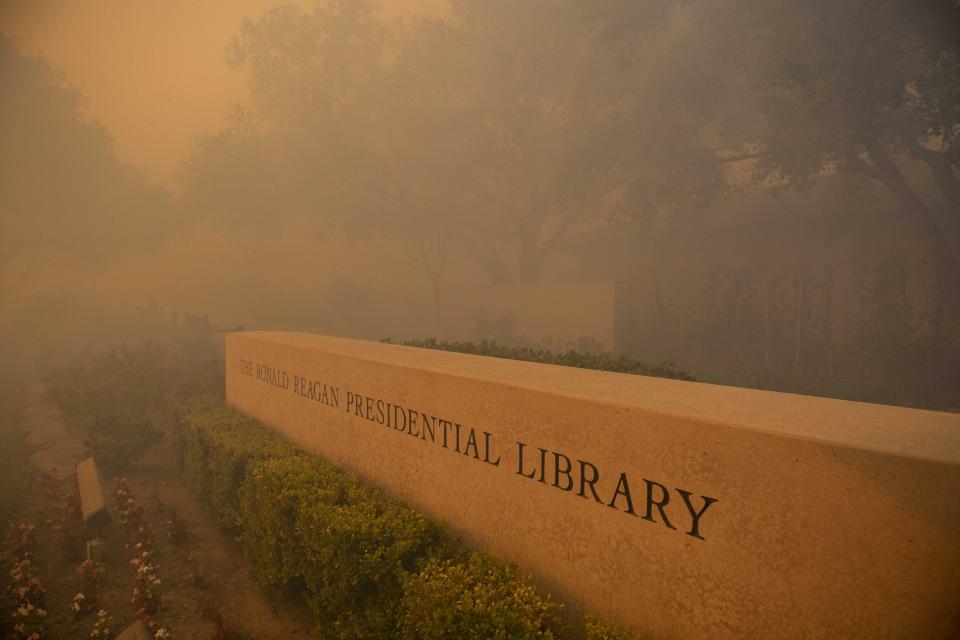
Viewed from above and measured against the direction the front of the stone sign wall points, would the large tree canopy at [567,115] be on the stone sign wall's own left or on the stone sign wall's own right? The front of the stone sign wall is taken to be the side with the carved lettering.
on the stone sign wall's own right

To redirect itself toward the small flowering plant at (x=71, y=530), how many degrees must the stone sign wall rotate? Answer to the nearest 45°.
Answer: approximately 45° to its right

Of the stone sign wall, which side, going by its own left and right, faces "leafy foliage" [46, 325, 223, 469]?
right

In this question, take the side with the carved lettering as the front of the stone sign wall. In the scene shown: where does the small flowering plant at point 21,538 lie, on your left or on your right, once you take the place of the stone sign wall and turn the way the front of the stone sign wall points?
on your right

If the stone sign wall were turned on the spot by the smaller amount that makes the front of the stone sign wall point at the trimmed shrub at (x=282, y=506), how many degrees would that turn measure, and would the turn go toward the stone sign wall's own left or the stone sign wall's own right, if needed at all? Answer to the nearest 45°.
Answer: approximately 90° to the stone sign wall's own right

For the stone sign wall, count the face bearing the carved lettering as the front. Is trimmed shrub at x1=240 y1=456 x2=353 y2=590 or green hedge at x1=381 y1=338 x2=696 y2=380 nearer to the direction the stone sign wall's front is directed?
the trimmed shrub

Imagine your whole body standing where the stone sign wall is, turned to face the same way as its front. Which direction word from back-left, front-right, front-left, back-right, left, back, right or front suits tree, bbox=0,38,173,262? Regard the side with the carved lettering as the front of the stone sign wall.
right

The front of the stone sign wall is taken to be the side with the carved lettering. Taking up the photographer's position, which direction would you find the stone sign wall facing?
facing the viewer and to the left of the viewer

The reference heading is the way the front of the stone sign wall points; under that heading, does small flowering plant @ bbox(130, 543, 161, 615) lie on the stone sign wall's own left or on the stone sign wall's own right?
on the stone sign wall's own right

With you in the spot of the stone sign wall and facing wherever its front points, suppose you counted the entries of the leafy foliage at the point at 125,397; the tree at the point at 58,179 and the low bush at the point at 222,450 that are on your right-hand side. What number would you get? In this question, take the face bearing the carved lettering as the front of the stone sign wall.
3

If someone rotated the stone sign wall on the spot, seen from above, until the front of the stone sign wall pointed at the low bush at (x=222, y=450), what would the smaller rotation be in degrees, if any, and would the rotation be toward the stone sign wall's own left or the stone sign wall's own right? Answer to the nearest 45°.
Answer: approximately 90° to the stone sign wall's own right
